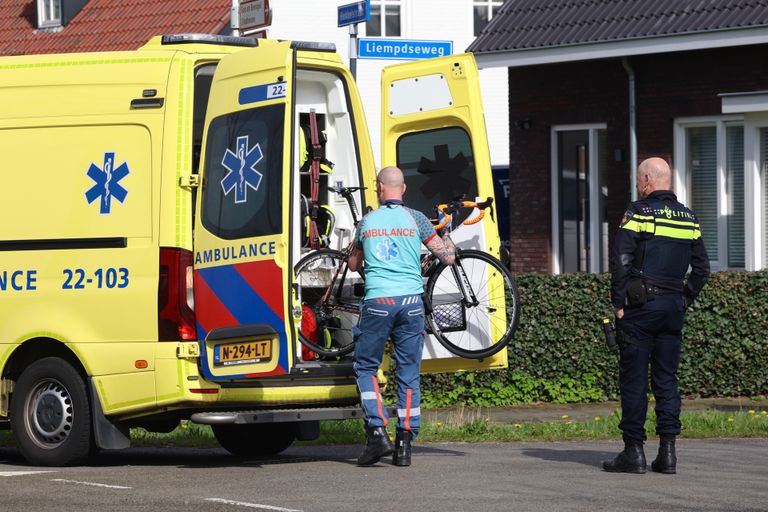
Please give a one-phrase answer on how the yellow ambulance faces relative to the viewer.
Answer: facing away from the viewer and to the left of the viewer

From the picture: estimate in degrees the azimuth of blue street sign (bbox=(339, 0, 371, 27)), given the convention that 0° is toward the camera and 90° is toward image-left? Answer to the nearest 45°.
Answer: approximately 45°

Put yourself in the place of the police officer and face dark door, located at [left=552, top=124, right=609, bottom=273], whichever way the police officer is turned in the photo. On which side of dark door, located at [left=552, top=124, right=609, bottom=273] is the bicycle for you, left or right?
left

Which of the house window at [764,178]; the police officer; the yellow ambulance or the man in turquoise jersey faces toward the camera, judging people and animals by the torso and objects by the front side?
the house window

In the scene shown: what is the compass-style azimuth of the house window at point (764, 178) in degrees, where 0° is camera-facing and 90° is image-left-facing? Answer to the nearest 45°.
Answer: approximately 0°

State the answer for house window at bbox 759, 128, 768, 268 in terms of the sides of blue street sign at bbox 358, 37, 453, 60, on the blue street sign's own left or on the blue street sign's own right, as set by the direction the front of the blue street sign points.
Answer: on the blue street sign's own left

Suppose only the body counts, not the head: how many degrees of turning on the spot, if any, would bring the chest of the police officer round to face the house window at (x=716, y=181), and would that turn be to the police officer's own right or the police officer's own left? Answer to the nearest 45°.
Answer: approximately 45° to the police officer's own right

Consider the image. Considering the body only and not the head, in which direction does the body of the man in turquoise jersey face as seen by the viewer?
away from the camera

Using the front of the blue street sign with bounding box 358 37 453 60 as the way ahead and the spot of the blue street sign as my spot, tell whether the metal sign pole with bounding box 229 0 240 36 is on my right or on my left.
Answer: on my right

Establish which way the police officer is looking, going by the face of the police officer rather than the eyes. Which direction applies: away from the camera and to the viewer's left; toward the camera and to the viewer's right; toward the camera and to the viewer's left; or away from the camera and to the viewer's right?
away from the camera and to the viewer's left

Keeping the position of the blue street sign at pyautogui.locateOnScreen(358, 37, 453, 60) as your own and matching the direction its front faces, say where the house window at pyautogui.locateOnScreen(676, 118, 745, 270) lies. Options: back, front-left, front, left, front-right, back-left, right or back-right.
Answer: back-left

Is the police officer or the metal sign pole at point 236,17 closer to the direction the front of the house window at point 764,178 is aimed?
the police officer

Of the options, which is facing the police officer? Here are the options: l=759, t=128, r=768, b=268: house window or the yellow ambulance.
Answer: the house window
